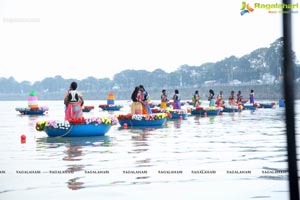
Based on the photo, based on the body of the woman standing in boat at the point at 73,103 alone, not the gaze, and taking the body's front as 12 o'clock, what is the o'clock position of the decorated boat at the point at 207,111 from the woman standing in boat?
The decorated boat is roughly at 1 o'clock from the woman standing in boat.

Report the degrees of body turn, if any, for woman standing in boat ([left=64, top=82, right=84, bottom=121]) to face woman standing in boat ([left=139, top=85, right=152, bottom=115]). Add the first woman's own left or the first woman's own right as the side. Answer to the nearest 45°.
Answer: approximately 45° to the first woman's own right

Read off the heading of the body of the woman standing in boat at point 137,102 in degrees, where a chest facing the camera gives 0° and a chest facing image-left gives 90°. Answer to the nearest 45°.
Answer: approximately 225°

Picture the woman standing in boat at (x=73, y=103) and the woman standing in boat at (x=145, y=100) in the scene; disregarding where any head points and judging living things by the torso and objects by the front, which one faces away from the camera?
the woman standing in boat at (x=73, y=103)

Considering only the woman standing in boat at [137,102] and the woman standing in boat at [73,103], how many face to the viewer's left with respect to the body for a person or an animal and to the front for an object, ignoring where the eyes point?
0

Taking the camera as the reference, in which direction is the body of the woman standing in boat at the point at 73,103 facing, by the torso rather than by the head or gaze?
away from the camera
